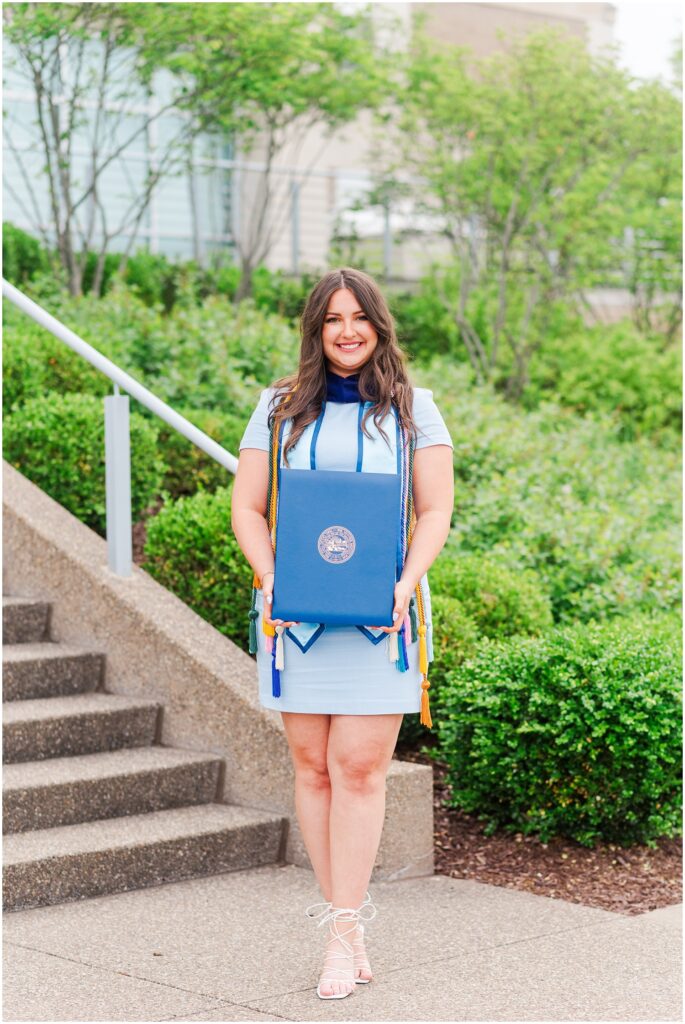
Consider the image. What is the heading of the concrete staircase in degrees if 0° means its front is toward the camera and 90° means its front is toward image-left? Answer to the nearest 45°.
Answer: approximately 315°

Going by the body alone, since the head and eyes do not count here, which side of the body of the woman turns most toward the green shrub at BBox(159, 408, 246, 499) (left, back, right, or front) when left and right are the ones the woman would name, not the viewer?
back

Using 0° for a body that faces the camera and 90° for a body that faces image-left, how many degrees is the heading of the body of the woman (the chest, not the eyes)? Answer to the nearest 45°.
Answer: approximately 0°

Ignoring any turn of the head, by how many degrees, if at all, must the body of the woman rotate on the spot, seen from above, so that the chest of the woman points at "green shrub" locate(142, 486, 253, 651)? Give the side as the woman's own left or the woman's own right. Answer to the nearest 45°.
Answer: approximately 180°

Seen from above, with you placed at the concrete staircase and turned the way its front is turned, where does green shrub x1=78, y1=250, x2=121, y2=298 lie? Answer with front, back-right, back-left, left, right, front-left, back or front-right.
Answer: back-left

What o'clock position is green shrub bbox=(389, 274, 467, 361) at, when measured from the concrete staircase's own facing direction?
The green shrub is roughly at 8 o'clock from the concrete staircase.

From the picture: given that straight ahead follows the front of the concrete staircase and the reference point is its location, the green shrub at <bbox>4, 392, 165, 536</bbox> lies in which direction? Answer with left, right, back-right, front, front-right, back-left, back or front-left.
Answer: back-left

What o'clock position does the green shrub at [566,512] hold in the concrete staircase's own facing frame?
The green shrub is roughly at 9 o'clock from the concrete staircase.

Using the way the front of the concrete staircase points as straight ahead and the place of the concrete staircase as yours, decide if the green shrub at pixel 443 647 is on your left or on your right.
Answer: on your left

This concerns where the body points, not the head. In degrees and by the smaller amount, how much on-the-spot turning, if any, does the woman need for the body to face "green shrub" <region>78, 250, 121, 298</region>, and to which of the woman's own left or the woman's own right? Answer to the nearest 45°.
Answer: approximately 180°

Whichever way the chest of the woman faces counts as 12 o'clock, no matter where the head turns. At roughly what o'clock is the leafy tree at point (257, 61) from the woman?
The leafy tree is roughly at 6 o'clock from the woman.
